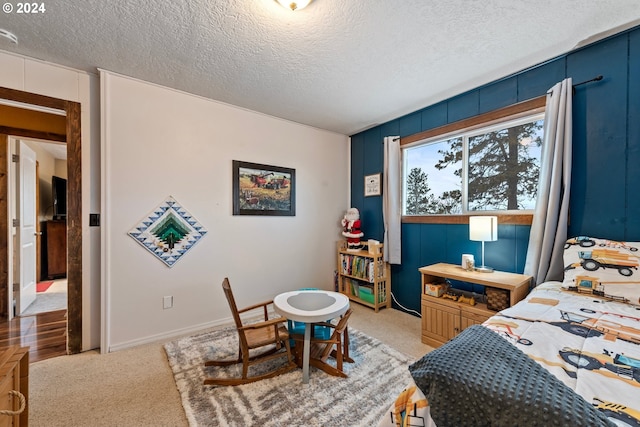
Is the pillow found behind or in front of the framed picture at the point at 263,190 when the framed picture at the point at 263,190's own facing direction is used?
in front

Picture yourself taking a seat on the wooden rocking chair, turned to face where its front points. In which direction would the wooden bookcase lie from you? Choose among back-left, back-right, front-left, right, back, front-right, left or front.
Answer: front-left

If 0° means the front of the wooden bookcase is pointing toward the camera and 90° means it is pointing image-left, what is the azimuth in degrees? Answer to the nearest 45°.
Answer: approximately 45°

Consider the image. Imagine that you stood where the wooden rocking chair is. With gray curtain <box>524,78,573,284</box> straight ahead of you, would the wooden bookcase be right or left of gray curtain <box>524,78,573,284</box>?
left

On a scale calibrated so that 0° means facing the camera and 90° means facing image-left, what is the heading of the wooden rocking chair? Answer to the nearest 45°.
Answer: approximately 270°

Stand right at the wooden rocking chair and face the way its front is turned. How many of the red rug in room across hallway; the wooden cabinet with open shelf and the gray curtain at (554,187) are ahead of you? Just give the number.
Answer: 2

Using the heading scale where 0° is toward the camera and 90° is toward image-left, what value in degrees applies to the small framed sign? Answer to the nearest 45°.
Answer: approximately 45°

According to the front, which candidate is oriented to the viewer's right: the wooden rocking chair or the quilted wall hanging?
the wooden rocking chair

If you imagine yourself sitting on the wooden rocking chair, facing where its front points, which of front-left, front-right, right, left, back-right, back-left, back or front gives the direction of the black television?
back-left

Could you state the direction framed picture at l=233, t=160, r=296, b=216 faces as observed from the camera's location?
facing the viewer and to the right of the viewer

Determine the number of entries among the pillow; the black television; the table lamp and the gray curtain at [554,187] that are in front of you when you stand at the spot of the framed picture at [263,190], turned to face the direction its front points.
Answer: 3

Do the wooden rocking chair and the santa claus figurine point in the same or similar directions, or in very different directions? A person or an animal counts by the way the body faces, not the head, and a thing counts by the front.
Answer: very different directions
